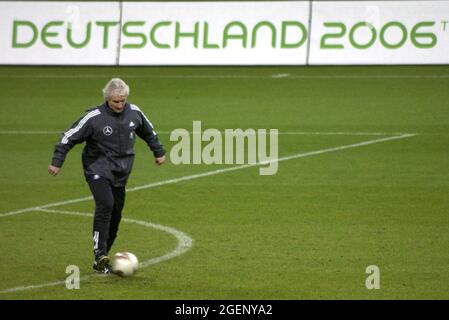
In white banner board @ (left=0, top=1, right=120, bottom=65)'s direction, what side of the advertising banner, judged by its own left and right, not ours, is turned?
right

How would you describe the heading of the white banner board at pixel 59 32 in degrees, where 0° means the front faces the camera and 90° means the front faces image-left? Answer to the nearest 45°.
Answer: approximately 0°

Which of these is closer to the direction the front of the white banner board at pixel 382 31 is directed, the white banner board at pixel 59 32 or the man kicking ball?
the man kicking ball

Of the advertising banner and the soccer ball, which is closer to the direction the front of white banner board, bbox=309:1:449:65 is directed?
the soccer ball

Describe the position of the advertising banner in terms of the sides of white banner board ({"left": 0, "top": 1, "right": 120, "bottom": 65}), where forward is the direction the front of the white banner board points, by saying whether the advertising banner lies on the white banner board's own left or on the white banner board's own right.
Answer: on the white banner board's own left

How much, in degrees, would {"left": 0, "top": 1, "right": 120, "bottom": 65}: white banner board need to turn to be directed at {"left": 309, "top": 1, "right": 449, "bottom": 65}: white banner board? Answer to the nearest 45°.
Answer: approximately 90° to its left

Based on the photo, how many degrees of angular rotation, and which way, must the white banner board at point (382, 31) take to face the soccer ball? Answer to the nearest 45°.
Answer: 0° — it already faces it

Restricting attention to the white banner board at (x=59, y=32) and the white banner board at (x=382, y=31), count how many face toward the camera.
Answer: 2
